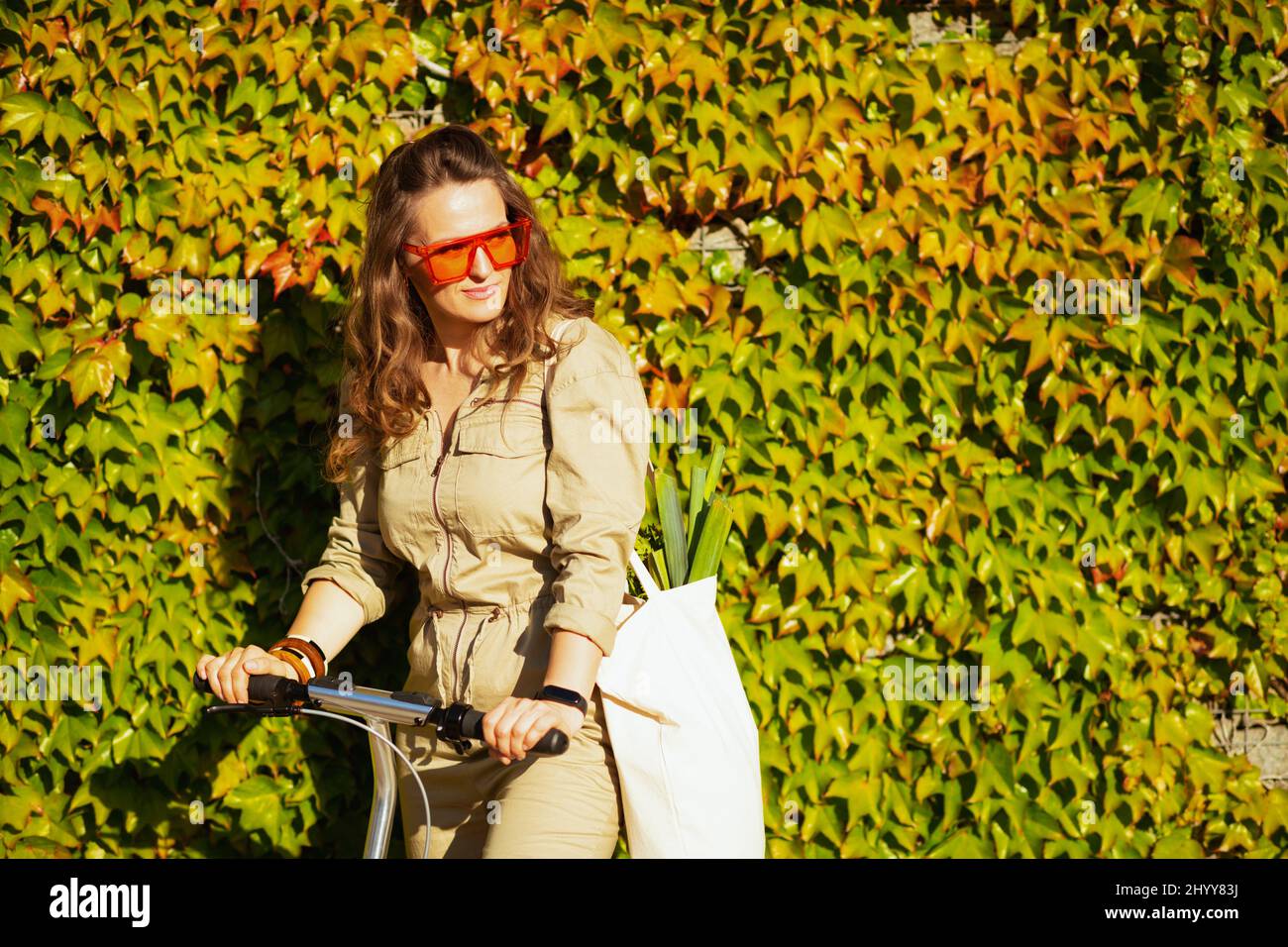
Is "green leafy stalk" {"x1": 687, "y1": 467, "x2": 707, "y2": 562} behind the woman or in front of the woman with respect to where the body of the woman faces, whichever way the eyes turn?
behind

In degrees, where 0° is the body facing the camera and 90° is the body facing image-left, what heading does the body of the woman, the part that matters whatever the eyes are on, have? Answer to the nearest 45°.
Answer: approximately 45°
